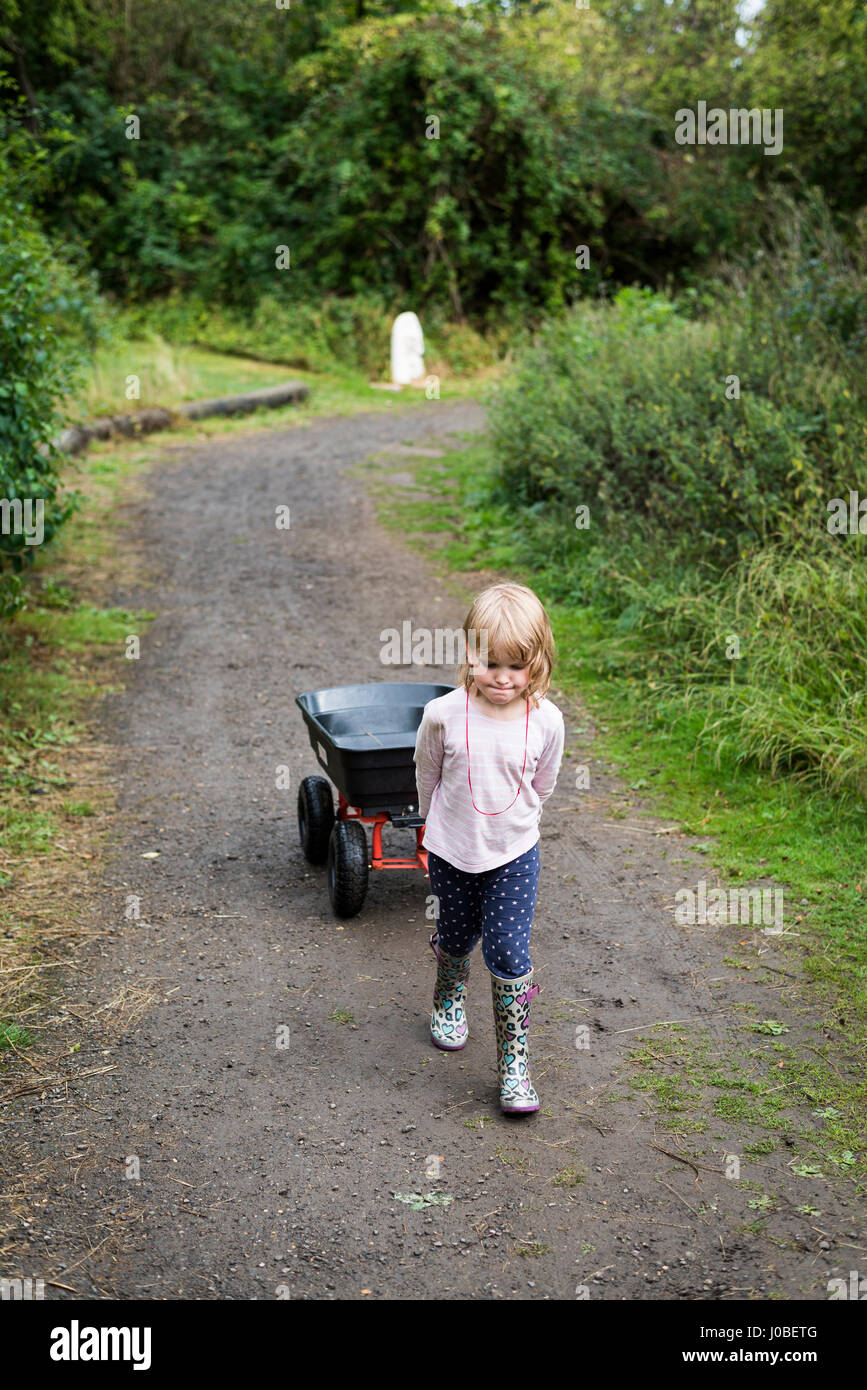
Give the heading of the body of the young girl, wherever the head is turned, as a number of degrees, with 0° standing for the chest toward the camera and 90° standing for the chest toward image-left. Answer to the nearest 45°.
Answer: approximately 0°

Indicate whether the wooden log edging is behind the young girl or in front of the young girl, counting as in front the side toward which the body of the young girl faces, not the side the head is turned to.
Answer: behind

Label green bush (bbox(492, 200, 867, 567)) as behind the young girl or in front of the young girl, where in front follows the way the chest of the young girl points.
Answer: behind
